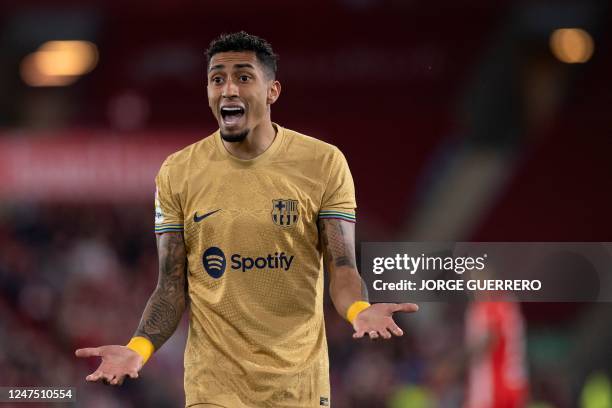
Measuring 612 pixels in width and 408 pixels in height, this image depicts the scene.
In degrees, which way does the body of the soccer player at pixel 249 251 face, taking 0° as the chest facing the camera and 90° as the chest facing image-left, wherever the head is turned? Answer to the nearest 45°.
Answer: approximately 0°

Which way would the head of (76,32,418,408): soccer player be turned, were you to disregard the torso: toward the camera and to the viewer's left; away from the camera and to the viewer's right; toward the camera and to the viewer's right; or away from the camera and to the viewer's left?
toward the camera and to the viewer's left

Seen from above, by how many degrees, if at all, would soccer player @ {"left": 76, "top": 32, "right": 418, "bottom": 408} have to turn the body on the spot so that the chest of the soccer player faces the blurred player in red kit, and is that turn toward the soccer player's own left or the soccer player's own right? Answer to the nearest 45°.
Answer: approximately 135° to the soccer player's own left
